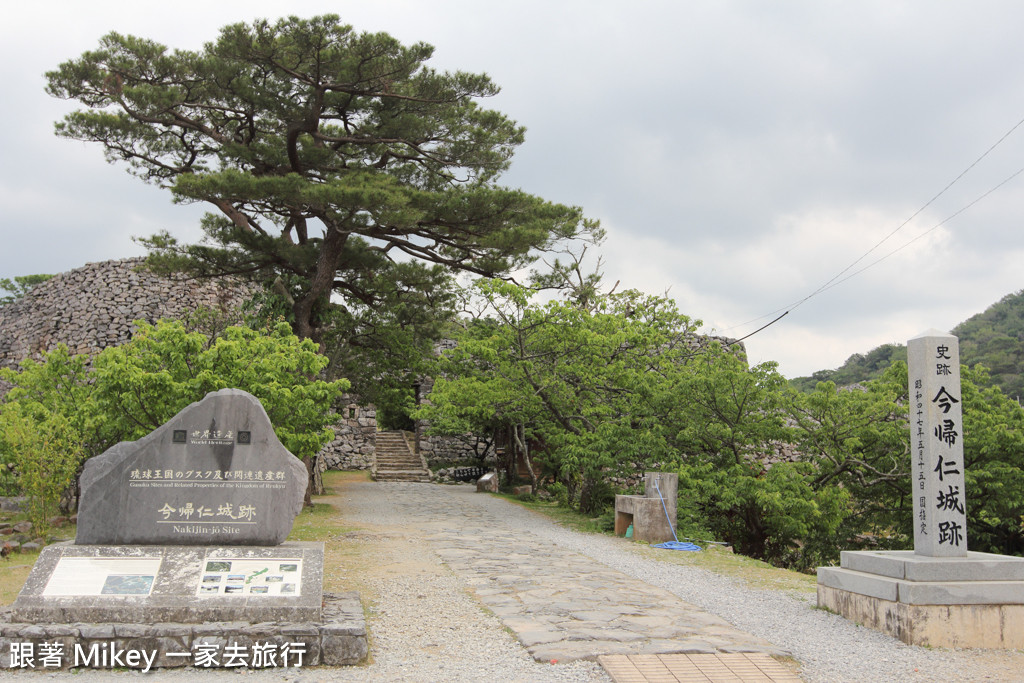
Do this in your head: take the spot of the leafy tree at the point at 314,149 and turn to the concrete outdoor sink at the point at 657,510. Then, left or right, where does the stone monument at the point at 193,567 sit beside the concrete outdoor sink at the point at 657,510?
right

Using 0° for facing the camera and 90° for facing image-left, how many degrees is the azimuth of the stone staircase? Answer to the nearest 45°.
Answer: approximately 0°

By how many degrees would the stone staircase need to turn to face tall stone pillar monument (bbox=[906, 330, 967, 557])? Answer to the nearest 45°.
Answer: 0° — it already faces it

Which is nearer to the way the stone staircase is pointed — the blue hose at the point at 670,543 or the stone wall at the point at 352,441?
the blue hose

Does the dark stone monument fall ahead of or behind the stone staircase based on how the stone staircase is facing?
ahead

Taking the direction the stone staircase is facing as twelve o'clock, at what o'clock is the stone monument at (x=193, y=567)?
The stone monument is roughly at 12 o'clock from the stone staircase.

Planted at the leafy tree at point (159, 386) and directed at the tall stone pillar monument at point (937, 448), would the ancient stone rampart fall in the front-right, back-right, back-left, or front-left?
back-left

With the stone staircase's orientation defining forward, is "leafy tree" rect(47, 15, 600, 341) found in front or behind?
in front

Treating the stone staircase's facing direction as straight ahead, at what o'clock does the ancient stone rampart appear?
The ancient stone rampart is roughly at 3 o'clock from the stone staircase.

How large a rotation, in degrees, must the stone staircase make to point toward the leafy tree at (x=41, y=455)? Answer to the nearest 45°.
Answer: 0° — it already faces it

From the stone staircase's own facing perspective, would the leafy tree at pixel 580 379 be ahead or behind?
ahead
